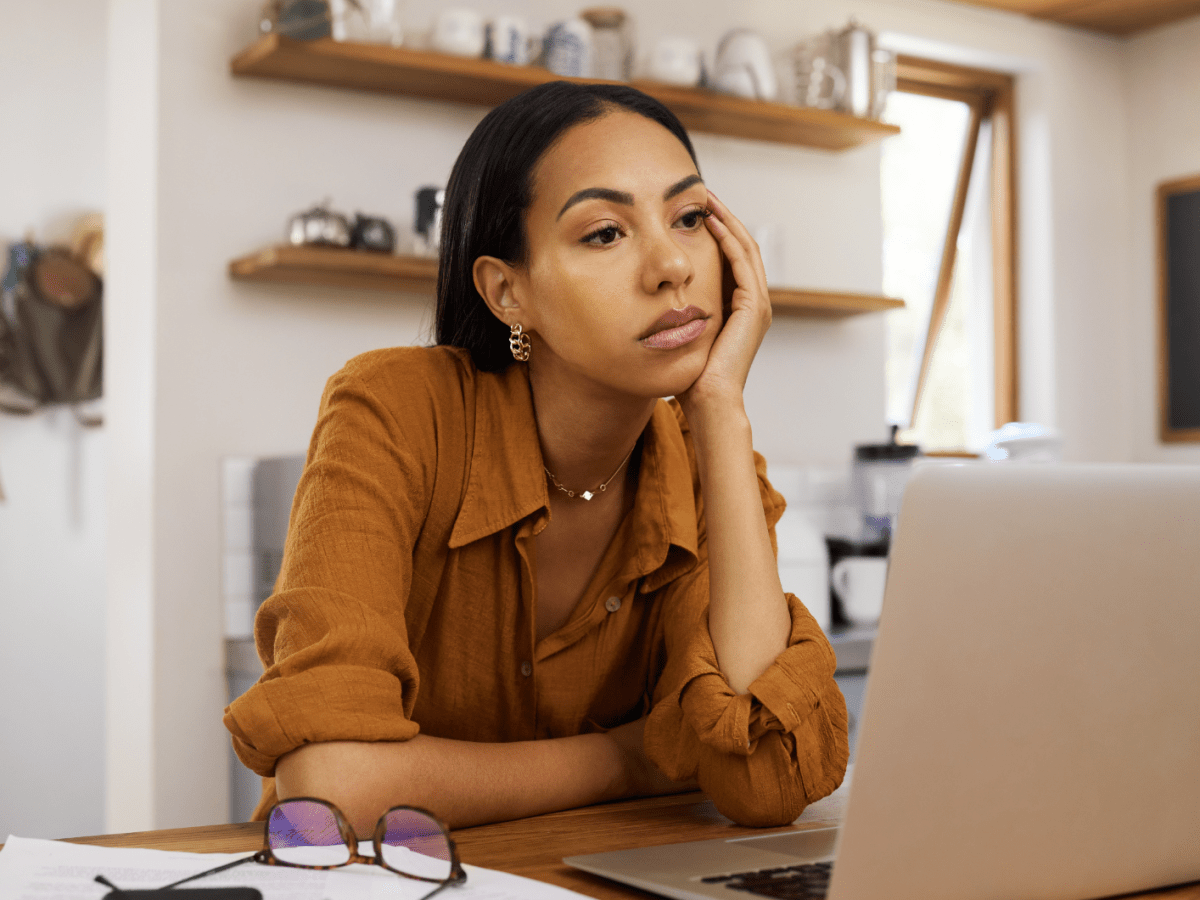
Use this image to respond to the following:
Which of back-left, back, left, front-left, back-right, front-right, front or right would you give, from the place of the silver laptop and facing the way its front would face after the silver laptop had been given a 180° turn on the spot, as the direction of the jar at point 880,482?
back-left

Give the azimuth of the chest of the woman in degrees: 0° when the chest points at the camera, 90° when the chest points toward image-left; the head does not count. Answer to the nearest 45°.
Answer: approximately 315°

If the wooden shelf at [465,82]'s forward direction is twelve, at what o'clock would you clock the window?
The window is roughly at 9 o'clock from the wooden shelf.

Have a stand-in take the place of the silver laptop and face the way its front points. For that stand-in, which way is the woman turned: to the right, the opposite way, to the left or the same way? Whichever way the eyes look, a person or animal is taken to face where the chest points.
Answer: the opposite way

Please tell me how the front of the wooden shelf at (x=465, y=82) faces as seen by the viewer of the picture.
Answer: facing the viewer and to the right of the viewer

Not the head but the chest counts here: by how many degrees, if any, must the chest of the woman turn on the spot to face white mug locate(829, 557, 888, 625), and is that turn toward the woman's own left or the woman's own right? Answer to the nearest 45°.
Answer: approximately 90° to the woman's own left

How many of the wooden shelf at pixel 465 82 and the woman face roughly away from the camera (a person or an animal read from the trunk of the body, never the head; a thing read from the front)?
0

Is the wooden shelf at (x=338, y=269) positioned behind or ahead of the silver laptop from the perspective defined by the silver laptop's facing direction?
ahead

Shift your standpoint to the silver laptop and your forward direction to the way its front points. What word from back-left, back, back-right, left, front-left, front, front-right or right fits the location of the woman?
front

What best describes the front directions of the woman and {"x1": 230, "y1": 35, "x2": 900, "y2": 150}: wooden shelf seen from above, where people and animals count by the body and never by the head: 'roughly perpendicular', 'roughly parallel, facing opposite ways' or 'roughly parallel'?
roughly parallel

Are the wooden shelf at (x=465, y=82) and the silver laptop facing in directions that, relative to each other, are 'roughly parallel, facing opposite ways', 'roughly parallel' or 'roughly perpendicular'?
roughly parallel, facing opposite ways

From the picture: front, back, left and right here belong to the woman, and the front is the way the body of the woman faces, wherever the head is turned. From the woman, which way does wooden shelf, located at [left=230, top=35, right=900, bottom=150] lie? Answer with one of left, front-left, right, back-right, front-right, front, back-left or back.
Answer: back-left

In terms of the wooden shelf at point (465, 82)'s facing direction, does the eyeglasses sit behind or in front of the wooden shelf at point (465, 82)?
in front

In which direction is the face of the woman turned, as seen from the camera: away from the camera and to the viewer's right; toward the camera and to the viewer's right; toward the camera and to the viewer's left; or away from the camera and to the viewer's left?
toward the camera and to the viewer's right
